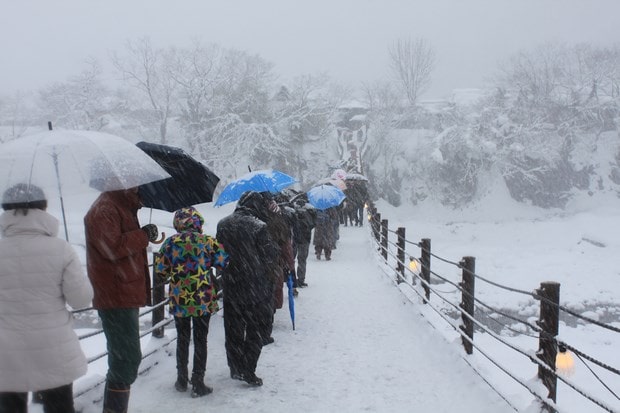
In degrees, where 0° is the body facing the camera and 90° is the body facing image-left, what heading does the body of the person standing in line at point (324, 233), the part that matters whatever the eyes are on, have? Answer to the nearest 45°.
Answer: approximately 180°

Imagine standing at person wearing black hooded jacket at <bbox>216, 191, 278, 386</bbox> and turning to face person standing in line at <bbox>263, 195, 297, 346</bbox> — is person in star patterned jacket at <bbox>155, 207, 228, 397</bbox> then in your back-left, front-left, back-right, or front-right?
back-left

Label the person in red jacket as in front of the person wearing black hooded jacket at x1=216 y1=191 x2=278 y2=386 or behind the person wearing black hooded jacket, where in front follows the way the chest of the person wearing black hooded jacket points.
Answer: behind

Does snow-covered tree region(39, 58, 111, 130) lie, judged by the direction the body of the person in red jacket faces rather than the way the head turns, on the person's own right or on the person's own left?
on the person's own left

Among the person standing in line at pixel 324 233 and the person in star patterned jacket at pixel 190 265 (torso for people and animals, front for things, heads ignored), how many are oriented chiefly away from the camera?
2

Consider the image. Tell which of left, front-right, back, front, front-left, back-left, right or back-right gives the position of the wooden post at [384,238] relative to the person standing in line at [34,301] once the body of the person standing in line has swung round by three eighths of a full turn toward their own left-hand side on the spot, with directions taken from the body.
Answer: back

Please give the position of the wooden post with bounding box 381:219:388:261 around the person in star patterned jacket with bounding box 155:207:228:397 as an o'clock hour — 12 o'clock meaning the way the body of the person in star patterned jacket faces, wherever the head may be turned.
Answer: The wooden post is roughly at 1 o'clock from the person in star patterned jacket.

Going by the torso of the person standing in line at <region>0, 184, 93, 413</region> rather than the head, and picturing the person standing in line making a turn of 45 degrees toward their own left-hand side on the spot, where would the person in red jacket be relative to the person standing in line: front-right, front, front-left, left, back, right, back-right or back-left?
right

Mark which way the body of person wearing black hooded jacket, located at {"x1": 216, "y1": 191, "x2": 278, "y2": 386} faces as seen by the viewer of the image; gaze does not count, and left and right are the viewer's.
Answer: facing away from the viewer and to the right of the viewer

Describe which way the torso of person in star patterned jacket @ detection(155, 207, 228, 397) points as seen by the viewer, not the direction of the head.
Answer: away from the camera

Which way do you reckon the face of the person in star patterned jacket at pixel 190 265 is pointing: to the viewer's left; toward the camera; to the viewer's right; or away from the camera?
away from the camera

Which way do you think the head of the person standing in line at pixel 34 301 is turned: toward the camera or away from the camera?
away from the camera

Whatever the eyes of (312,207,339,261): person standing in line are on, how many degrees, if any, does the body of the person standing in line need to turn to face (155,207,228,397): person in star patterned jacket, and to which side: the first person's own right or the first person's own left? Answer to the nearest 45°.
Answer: approximately 180°

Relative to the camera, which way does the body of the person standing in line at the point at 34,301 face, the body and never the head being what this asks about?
away from the camera

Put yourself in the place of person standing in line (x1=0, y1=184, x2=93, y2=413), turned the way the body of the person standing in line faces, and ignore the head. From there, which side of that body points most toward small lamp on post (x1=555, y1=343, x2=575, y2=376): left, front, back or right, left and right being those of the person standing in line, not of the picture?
right
